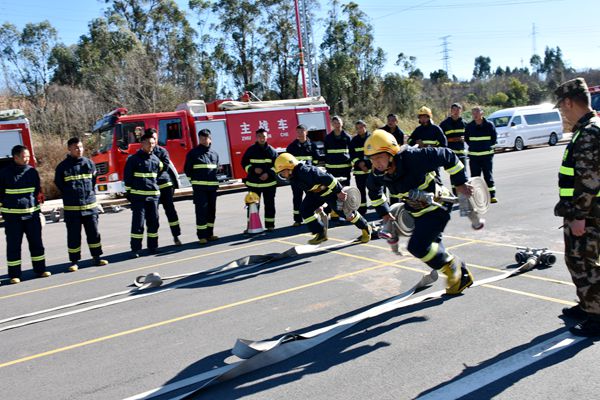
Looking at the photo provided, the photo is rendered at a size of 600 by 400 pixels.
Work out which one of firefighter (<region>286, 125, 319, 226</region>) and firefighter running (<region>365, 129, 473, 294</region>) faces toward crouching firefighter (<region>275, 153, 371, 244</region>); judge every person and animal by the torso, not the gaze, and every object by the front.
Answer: firefighter (<region>286, 125, 319, 226</region>)

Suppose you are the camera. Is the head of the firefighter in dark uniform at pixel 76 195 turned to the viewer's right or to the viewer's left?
to the viewer's right

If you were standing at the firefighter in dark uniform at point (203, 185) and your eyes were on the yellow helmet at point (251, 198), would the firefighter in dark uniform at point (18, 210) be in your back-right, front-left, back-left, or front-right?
back-right

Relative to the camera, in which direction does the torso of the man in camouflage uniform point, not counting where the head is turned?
to the viewer's left

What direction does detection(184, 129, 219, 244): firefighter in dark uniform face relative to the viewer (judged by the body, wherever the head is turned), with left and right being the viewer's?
facing the viewer and to the right of the viewer

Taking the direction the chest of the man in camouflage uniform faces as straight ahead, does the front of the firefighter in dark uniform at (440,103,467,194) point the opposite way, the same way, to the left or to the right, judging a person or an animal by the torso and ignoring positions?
to the left

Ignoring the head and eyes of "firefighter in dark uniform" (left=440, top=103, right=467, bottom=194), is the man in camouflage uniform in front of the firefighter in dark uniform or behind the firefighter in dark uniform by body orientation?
in front
